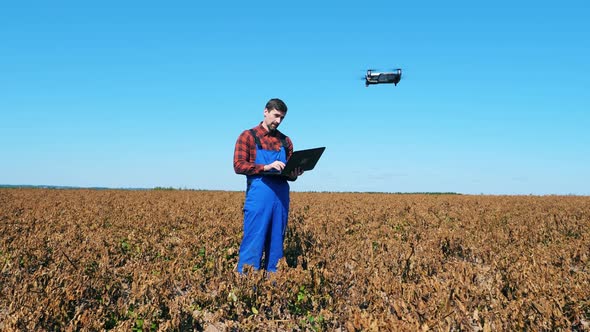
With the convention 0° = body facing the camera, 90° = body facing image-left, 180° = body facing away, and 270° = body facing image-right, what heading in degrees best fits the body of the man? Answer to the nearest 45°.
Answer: approximately 315°
